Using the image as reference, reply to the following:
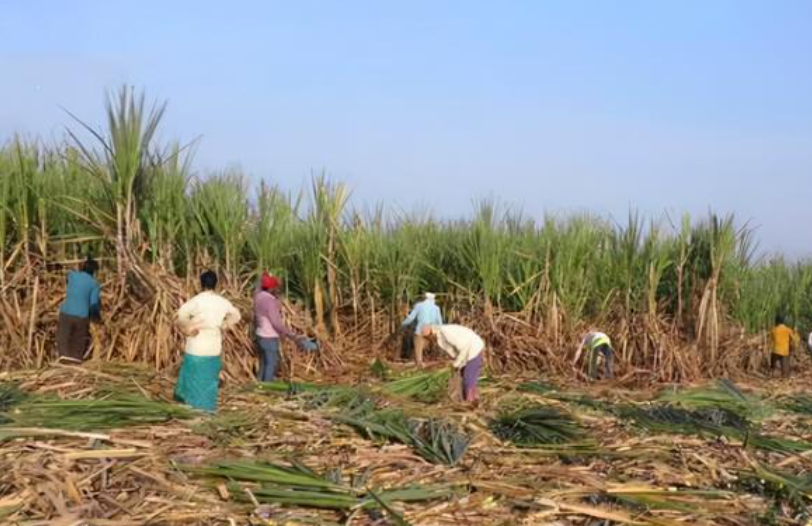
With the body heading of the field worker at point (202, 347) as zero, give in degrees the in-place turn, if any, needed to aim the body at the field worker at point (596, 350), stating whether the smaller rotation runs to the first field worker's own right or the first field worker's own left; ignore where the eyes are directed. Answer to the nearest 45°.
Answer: approximately 45° to the first field worker's own right

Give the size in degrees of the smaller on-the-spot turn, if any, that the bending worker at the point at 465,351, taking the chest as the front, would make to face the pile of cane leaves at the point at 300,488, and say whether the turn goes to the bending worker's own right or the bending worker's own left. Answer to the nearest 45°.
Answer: approximately 90° to the bending worker's own left

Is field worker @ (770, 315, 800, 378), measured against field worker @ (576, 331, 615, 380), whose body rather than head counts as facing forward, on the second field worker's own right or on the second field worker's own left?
on the second field worker's own right

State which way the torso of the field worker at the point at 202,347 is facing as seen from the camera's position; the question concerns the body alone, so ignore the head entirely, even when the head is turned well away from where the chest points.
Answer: away from the camera

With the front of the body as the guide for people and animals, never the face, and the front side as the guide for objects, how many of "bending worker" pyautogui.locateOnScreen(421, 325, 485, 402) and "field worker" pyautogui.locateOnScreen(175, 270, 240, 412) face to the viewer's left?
1

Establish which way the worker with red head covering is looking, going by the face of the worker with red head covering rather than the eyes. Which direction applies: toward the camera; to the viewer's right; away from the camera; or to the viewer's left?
to the viewer's right

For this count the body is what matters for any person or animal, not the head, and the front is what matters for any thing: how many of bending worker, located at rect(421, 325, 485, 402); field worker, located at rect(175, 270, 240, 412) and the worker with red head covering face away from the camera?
1

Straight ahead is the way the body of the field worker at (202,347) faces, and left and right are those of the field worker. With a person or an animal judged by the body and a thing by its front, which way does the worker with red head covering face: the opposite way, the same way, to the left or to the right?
to the right

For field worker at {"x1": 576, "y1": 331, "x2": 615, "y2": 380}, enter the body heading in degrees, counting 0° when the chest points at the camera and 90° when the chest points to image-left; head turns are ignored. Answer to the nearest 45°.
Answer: approximately 135°

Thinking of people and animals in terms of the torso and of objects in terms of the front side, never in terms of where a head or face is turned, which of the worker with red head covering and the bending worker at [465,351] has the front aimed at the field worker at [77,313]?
the bending worker

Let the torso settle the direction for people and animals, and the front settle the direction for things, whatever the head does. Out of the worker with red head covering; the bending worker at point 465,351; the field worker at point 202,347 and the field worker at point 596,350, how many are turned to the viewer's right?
1

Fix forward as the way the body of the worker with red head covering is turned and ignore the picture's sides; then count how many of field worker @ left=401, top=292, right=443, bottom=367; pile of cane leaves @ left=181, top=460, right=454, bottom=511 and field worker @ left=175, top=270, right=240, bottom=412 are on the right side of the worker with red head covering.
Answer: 2

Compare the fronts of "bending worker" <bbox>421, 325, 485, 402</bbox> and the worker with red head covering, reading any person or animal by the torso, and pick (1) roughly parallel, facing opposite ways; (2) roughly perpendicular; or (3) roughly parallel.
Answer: roughly parallel, facing opposite ways

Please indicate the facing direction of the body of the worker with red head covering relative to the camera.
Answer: to the viewer's right

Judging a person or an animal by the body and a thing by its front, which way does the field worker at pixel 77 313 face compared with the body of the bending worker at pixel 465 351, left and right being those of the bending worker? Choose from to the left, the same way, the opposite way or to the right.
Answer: to the right

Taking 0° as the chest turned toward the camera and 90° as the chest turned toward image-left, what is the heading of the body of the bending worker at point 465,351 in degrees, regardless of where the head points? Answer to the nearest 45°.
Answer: approximately 90°

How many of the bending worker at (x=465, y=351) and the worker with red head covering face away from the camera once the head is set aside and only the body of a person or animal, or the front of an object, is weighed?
0
